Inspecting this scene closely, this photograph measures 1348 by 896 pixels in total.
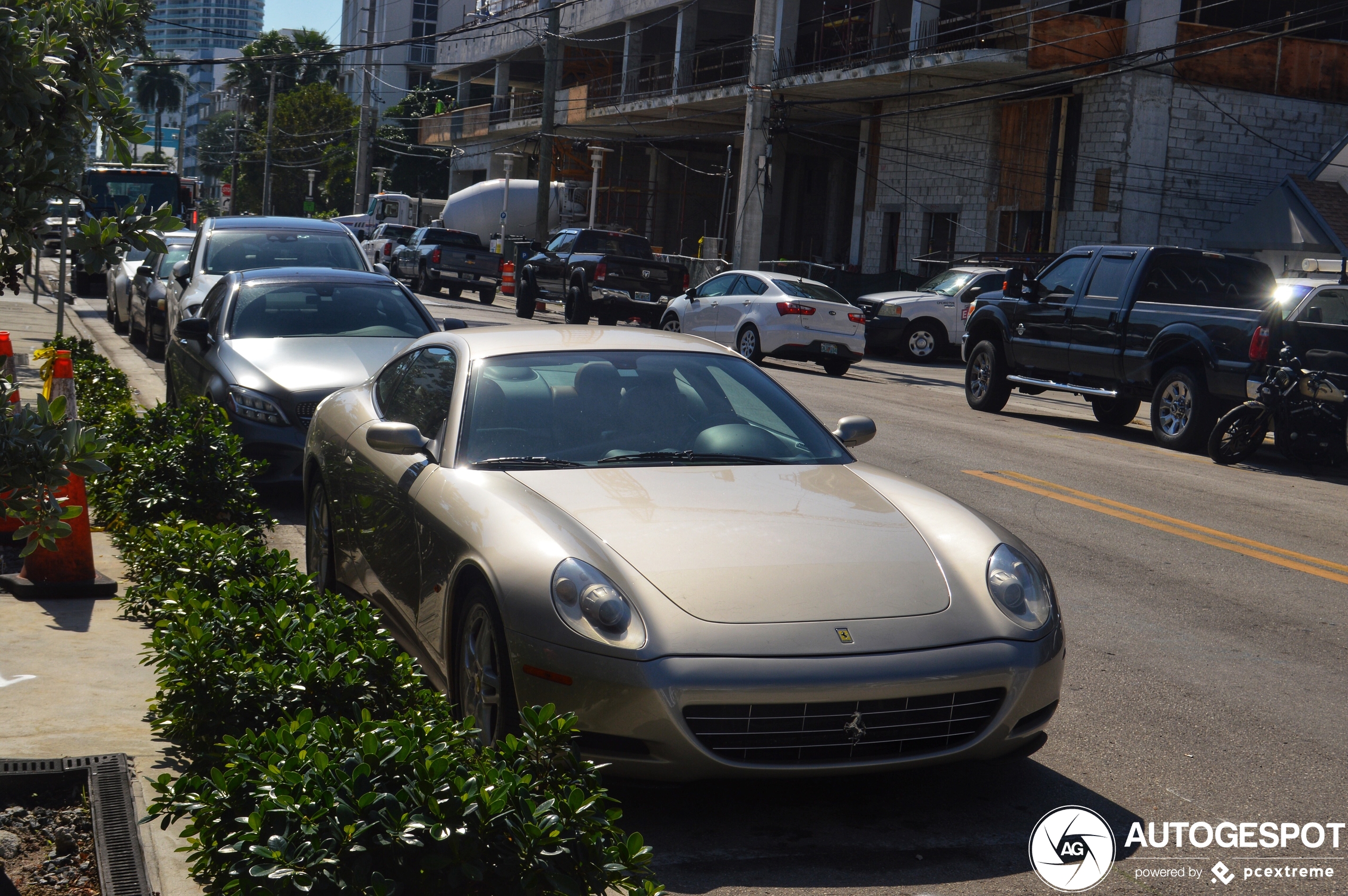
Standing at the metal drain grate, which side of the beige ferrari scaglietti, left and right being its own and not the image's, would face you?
right

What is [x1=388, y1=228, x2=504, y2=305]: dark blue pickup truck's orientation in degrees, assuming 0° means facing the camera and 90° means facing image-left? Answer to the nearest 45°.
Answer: approximately 135°

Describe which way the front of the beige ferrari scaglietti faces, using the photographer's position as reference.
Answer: facing the viewer and to the right of the viewer

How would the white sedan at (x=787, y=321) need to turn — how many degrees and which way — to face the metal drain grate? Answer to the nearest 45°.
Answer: approximately 135° to its left

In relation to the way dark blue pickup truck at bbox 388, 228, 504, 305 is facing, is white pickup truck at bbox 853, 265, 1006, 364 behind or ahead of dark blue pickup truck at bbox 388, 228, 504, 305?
behind

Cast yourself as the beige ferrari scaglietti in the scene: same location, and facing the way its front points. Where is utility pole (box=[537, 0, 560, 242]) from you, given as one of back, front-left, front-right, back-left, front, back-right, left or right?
back-left

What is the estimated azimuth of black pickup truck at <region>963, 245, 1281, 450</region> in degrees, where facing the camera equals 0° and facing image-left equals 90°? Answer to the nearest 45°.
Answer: approximately 135°

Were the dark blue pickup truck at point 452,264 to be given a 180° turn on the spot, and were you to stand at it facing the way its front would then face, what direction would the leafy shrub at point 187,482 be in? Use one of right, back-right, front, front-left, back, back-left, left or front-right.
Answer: front-right

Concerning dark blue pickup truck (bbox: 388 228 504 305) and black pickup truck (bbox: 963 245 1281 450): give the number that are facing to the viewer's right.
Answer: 0

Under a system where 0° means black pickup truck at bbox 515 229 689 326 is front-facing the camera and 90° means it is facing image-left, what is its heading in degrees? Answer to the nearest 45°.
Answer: approximately 135°

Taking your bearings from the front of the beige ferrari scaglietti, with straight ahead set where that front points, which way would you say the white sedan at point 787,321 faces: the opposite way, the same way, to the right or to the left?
the opposite way

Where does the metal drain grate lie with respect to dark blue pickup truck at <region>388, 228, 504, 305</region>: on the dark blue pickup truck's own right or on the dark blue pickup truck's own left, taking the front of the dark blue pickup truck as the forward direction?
on the dark blue pickup truck's own left
